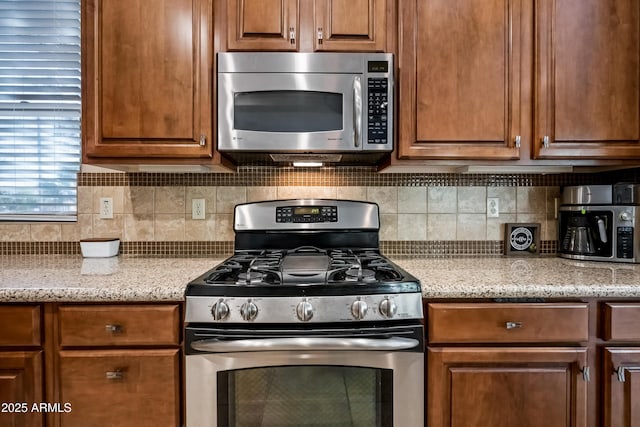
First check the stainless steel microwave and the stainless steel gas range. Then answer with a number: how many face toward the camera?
2

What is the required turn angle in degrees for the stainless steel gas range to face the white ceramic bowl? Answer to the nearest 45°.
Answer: approximately 135° to its right

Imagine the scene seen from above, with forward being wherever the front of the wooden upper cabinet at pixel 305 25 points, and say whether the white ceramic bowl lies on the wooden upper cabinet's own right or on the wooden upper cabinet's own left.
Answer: on the wooden upper cabinet's own right

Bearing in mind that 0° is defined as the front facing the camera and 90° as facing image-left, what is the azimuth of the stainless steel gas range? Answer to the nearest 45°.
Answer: approximately 0°

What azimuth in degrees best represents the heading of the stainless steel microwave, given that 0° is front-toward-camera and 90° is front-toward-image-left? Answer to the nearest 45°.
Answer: approximately 0°

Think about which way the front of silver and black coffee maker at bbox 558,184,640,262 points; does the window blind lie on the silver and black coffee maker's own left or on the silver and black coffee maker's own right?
on the silver and black coffee maker's own right

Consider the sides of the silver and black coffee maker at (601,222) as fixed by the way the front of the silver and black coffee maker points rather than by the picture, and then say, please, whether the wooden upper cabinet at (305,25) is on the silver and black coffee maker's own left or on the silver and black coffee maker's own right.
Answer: on the silver and black coffee maker's own right
